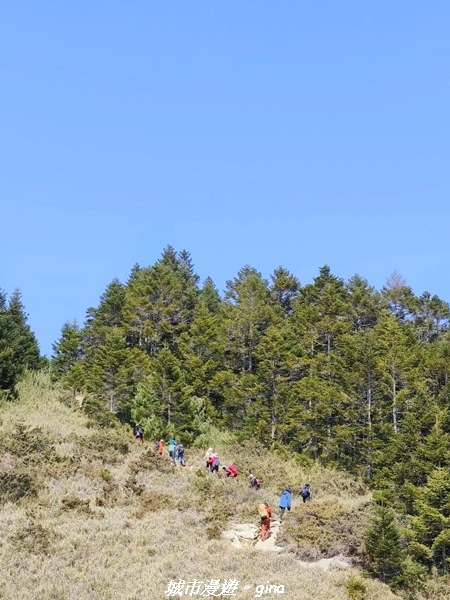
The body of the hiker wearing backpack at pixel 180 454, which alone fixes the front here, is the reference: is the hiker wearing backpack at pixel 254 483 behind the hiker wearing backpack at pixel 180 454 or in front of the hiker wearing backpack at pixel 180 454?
behind

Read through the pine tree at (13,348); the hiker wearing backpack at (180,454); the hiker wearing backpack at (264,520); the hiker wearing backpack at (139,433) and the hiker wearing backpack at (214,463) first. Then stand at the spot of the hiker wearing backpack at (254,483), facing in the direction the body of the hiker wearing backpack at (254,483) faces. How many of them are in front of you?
4

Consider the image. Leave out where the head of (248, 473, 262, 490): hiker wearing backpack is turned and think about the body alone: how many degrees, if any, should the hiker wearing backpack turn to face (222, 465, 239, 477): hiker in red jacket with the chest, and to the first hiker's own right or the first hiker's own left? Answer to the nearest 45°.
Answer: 0° — they already face them

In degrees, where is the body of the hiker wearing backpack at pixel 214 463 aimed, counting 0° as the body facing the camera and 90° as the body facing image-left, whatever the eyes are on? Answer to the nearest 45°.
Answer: approximately 135°

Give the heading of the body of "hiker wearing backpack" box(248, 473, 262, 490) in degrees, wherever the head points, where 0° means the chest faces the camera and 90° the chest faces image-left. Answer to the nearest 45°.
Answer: approximately 135°

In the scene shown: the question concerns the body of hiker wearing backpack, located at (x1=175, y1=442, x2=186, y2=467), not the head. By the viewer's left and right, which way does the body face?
facing away from the viewer and to the left of the viewer

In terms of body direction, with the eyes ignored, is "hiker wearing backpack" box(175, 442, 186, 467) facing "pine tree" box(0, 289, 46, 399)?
yes
